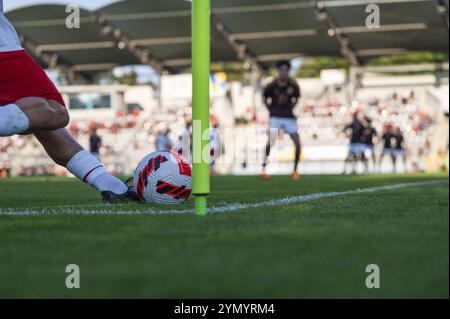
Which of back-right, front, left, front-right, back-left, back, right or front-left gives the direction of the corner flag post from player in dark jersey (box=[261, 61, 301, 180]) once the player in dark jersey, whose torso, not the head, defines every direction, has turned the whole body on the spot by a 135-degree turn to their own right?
back-left

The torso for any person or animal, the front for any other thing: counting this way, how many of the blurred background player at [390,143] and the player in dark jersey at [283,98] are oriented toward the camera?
2

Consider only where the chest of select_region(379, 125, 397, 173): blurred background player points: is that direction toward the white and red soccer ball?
yes

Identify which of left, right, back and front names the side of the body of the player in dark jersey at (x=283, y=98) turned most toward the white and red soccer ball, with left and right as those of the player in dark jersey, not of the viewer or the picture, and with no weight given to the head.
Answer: front

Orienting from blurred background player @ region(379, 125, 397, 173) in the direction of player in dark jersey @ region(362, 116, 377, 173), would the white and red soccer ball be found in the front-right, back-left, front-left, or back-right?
front-left

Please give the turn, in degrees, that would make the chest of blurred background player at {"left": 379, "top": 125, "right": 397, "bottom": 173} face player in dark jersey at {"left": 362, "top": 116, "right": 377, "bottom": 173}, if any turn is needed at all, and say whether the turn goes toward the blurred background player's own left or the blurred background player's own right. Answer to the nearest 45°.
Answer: approximately 45° to the blurred background player's own right

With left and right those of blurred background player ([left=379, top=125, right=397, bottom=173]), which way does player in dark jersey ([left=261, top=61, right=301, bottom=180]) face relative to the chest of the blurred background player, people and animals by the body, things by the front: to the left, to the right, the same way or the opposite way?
the same way

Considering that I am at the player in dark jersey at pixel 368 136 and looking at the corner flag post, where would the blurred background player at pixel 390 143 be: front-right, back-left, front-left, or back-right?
back-left

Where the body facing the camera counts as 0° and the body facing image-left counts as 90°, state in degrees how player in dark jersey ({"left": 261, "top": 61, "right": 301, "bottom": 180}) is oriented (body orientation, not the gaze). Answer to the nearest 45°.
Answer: approximately 0°

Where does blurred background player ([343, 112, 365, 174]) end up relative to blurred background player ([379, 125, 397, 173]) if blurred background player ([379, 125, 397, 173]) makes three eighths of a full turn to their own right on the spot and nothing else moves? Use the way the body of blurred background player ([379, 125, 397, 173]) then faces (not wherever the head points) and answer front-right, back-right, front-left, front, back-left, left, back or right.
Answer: left

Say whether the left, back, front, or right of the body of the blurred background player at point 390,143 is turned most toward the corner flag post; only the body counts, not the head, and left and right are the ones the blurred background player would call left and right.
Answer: front

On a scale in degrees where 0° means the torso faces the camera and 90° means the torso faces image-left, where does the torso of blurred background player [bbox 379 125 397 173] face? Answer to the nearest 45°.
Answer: approximately 0°
